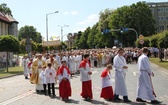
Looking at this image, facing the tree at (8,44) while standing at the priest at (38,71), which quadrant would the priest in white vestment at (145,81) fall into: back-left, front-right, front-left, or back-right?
back-right

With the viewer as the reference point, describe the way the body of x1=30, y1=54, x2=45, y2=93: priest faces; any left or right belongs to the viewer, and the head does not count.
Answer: facing the viewer and to the right of the viewer

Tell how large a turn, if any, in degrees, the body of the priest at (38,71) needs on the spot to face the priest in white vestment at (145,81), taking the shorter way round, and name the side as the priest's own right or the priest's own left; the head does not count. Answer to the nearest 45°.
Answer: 0° — they already face them

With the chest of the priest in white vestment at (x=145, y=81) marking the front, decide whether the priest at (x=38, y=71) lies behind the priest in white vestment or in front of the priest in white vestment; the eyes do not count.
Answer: behind

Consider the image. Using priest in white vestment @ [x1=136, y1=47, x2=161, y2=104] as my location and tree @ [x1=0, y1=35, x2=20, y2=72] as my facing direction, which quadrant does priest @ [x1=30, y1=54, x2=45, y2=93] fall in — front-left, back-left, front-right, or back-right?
front-left

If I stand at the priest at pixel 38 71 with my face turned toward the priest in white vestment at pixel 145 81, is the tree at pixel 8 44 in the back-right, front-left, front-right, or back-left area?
back-left

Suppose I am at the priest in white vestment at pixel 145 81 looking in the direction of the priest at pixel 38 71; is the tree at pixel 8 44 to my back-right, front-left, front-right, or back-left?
front-right

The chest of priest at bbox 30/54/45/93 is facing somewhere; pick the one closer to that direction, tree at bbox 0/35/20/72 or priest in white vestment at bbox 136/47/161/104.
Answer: the priest in white vestment

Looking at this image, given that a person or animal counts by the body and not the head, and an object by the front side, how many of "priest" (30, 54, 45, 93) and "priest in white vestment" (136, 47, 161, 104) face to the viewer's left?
0
